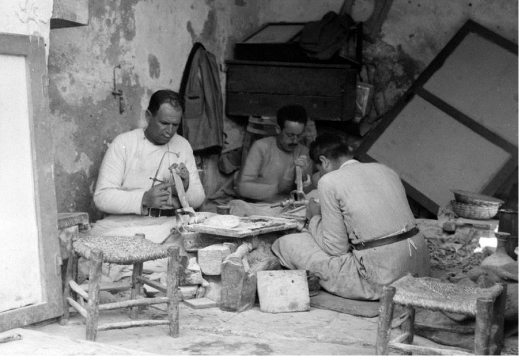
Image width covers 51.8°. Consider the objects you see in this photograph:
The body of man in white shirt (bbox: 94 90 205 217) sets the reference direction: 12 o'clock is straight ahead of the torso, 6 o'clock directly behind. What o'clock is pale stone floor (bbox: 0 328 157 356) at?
The pale stone floor is roughly at 2 o'clock from the man in white shirt.

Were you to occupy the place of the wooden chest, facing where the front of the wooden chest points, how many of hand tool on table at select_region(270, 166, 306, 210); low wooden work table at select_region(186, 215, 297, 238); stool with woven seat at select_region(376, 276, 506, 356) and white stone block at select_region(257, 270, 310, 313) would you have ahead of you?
4

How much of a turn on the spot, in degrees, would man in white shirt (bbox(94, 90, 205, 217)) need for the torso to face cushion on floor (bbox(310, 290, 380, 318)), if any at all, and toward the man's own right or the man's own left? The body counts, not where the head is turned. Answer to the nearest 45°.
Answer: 0° — they already face it

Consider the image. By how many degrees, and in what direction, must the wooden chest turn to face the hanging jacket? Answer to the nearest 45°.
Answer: approximately 45° to its right

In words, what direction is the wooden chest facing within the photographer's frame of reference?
facing the viewer

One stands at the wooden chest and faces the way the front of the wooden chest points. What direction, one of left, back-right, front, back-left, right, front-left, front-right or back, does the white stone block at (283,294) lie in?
front

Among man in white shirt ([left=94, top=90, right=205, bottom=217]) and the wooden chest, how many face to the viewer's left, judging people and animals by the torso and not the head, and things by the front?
0

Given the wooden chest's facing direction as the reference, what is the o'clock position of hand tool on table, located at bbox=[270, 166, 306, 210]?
The hand tool on table is roughly at 12 o'clock from the wooden chest.

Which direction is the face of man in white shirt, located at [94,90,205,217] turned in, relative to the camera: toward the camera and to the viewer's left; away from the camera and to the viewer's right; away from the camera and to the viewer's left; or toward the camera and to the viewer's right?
toward the camera and to the viewer's right

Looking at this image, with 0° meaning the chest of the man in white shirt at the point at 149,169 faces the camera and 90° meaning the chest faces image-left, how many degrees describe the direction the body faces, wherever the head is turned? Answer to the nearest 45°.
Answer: approximately 315°
